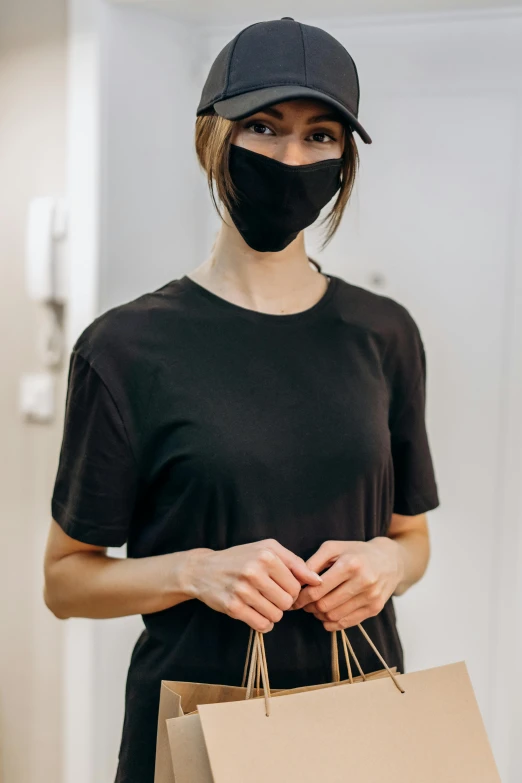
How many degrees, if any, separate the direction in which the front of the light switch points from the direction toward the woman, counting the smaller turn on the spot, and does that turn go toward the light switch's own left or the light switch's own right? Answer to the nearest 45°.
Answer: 0° — it already faces them

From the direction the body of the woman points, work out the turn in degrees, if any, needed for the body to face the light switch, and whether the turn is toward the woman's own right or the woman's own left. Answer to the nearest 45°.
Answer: approximately 180°

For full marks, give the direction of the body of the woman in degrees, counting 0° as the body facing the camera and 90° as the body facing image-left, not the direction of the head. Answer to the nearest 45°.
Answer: approximately 315°
